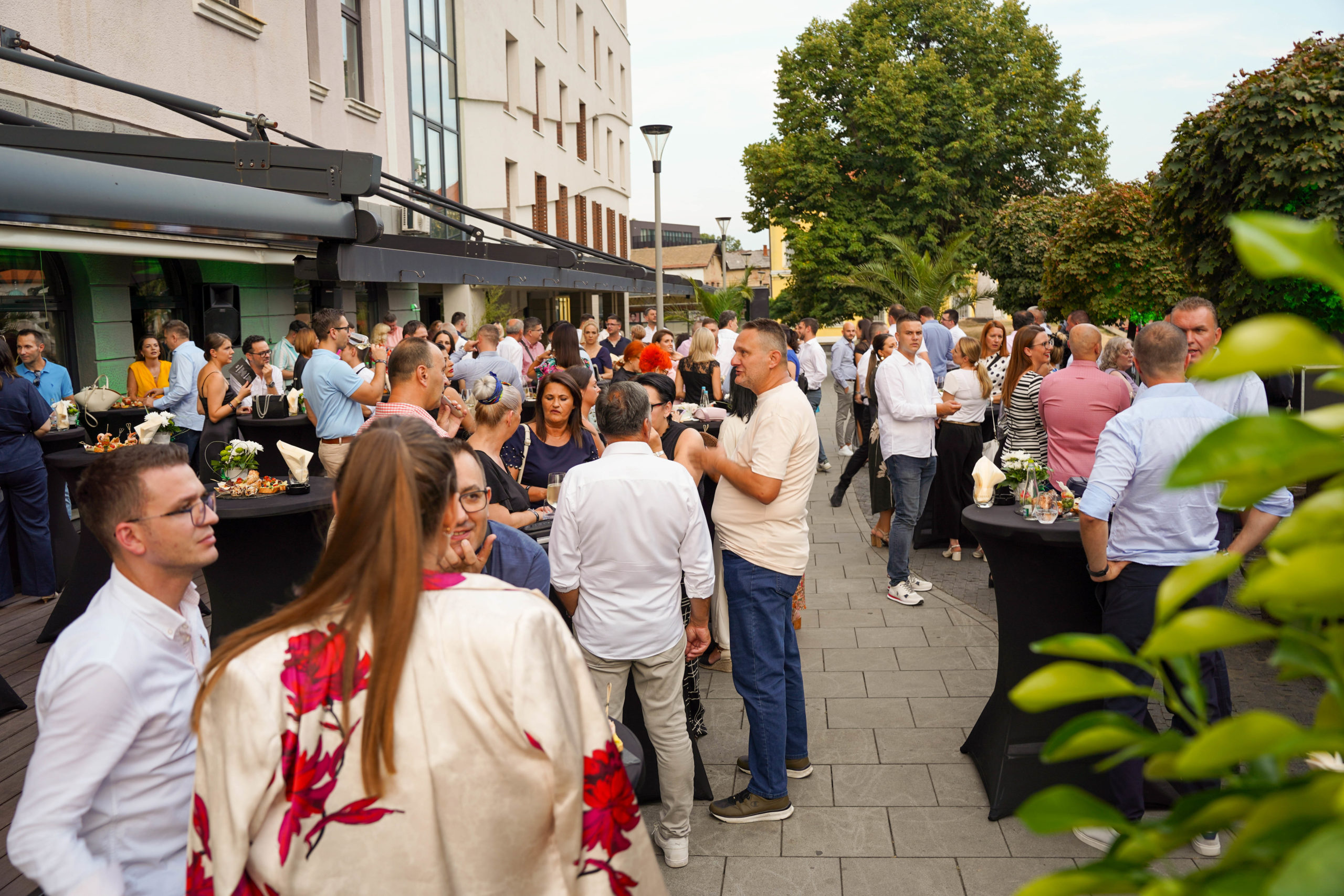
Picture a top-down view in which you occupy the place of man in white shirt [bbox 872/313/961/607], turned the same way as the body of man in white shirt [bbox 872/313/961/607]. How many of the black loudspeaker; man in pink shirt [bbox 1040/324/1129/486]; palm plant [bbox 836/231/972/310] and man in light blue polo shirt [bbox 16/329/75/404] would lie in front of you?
1

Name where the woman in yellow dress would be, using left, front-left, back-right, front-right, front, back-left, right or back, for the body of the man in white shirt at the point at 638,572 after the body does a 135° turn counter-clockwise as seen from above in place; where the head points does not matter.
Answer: right

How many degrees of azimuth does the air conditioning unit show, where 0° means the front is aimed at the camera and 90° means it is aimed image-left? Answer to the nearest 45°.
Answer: approximately 315°

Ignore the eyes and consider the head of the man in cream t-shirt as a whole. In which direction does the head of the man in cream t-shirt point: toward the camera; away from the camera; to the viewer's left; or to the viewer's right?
to the viewer's left

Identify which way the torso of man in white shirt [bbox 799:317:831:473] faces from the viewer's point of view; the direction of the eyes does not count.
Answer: to the viewer's left

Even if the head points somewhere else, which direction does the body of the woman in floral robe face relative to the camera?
away from the camera

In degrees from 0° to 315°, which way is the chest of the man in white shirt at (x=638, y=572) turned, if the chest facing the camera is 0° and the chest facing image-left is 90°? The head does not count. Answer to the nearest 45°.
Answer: approximately 180°

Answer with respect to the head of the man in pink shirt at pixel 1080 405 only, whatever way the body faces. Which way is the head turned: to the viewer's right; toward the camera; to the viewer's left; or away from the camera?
away from the camera

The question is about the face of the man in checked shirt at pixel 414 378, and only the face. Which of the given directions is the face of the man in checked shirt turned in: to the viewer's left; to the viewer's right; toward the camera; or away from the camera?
to the viewer's right

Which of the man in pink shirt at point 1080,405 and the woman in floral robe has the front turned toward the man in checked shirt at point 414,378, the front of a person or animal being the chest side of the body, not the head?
the woman in floral robe

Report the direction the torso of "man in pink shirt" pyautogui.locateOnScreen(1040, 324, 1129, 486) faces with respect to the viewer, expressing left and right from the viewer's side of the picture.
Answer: facing away from the viewer

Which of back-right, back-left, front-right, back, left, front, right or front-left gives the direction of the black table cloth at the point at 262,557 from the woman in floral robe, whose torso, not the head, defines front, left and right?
front

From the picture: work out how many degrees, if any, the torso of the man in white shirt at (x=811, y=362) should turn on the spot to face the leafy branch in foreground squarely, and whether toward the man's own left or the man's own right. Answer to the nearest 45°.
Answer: approximately 90° to the man's own left

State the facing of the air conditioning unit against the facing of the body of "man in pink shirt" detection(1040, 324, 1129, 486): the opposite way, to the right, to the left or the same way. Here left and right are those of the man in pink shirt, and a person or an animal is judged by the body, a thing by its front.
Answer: to the right

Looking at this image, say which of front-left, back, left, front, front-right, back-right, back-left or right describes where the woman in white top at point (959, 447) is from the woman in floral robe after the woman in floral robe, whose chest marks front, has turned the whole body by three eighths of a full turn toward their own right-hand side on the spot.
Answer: left

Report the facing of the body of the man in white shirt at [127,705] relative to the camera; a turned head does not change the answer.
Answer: to the viewer's right

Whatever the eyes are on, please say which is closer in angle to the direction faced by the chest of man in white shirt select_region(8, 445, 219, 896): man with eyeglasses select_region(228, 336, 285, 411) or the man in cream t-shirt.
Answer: the man in cream t-shirt

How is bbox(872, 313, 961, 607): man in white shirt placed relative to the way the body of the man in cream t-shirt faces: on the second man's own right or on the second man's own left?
on the second man's own right

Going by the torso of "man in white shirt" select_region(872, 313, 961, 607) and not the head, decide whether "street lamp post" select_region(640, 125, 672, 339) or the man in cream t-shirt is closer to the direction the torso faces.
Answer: the man in cream t-shirt
